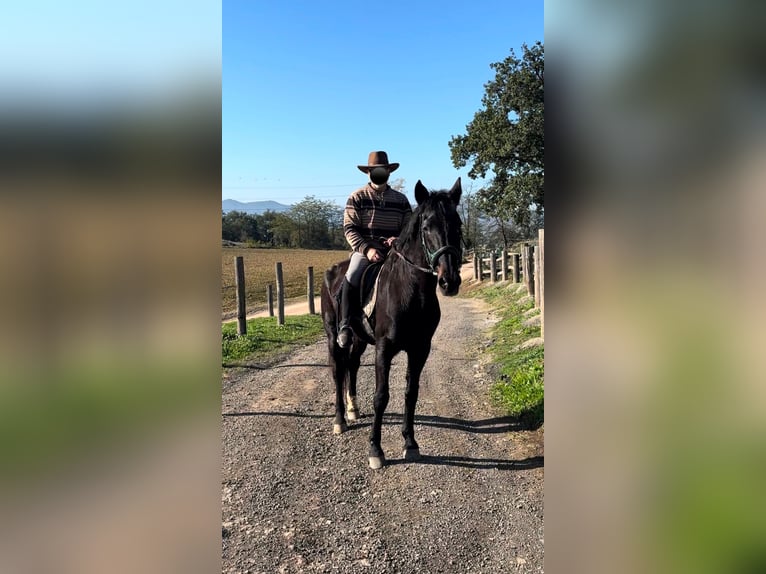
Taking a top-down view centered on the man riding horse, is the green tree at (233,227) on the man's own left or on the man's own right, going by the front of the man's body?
on the man's own right

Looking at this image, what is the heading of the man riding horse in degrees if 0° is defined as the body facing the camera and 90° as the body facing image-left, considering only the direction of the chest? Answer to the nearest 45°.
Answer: approximately 315°

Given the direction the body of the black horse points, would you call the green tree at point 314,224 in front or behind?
behind

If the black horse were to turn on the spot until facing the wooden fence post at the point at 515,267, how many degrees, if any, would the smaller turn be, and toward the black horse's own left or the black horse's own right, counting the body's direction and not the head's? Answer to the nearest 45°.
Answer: approximately 135° to the black horse's own left

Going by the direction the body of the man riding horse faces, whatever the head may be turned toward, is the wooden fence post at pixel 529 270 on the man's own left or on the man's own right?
on the man's own left
